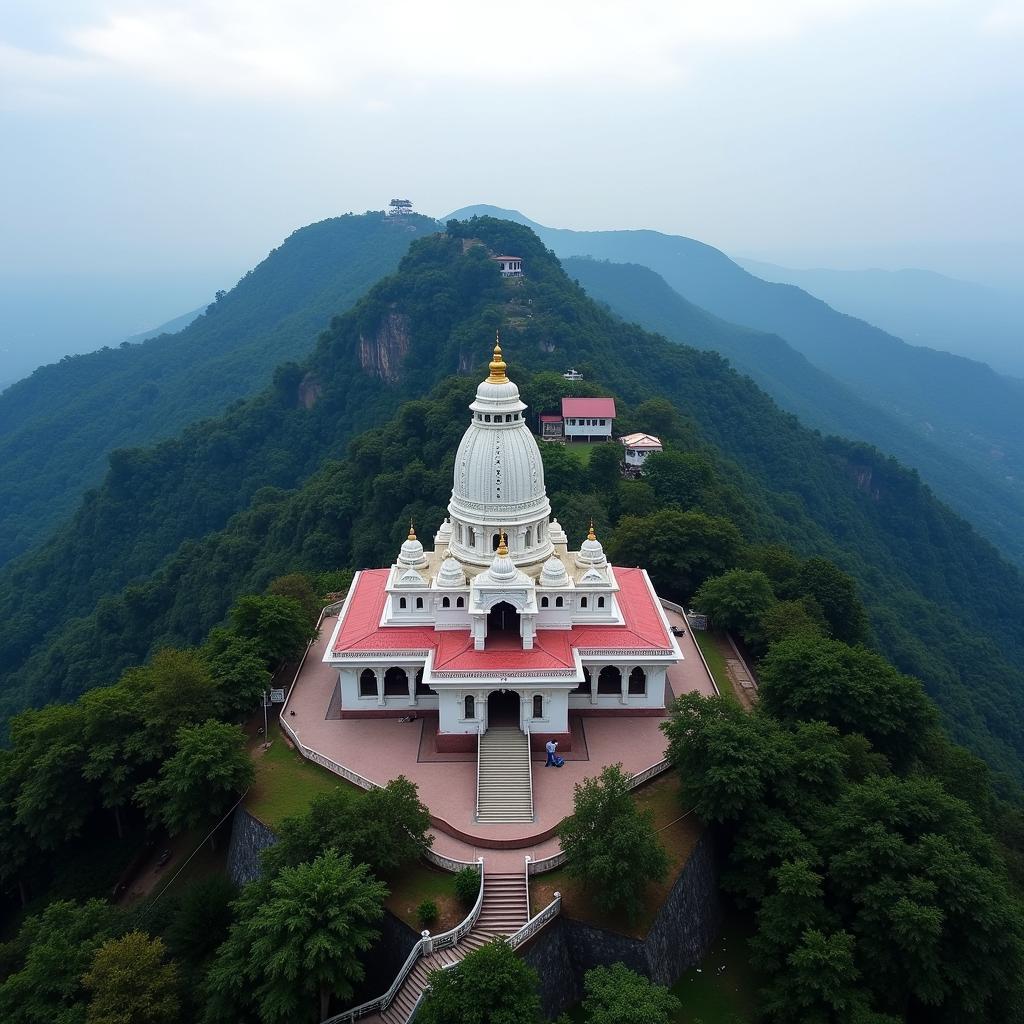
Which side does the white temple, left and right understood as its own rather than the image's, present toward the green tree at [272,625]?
right

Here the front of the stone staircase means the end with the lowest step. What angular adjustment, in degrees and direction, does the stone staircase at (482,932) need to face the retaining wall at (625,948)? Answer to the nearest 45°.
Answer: approximately 135° to its left

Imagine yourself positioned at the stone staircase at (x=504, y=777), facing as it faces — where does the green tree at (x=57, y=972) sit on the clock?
The green tree is roughly at 2 o'clock from the stone staircase.

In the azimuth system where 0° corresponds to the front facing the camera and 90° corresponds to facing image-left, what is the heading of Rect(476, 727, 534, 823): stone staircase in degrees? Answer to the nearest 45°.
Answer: approximately 0°

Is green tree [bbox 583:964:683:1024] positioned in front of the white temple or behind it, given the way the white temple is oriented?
in front

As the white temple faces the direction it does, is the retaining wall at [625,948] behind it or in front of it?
in front

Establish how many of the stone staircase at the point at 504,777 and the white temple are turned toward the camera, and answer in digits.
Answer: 2

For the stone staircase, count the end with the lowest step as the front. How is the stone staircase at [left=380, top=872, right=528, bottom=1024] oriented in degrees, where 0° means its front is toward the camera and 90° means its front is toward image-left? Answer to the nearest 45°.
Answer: approximately 45°

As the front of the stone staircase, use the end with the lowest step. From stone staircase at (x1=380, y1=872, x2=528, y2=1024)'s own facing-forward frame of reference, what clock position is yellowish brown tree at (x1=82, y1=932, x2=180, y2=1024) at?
The yellowish brown tree is roughly at 1 o'clock from the stone staircase.

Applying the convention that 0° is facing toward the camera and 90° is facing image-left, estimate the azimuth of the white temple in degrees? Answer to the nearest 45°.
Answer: approximately 0°

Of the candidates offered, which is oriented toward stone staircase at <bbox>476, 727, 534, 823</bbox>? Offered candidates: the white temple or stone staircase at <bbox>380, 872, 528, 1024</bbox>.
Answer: the white temple

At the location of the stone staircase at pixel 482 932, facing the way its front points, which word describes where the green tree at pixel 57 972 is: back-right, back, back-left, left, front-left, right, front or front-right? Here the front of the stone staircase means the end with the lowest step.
front-right
